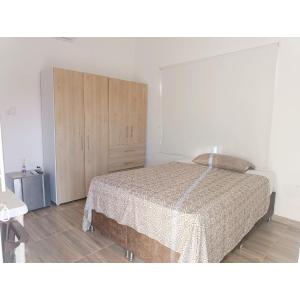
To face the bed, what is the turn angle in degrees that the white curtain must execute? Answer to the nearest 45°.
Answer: approximately 45° to its left

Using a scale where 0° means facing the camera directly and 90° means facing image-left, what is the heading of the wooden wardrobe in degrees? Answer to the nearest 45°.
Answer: approximately 315°

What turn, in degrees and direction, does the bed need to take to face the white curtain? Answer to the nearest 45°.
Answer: approximately 135° to its right

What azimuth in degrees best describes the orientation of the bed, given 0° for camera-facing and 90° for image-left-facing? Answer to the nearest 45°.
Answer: approximately 45°

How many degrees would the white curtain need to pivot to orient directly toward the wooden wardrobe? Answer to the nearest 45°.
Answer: approximately 45° to its right

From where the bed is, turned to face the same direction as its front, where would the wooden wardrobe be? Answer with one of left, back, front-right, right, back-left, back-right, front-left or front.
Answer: right

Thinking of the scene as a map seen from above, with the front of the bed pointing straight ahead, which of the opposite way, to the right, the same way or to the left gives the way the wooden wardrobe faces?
to the left

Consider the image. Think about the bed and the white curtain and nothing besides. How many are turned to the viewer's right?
0

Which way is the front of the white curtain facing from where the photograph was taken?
facing the viewer and to the left of the viewer
